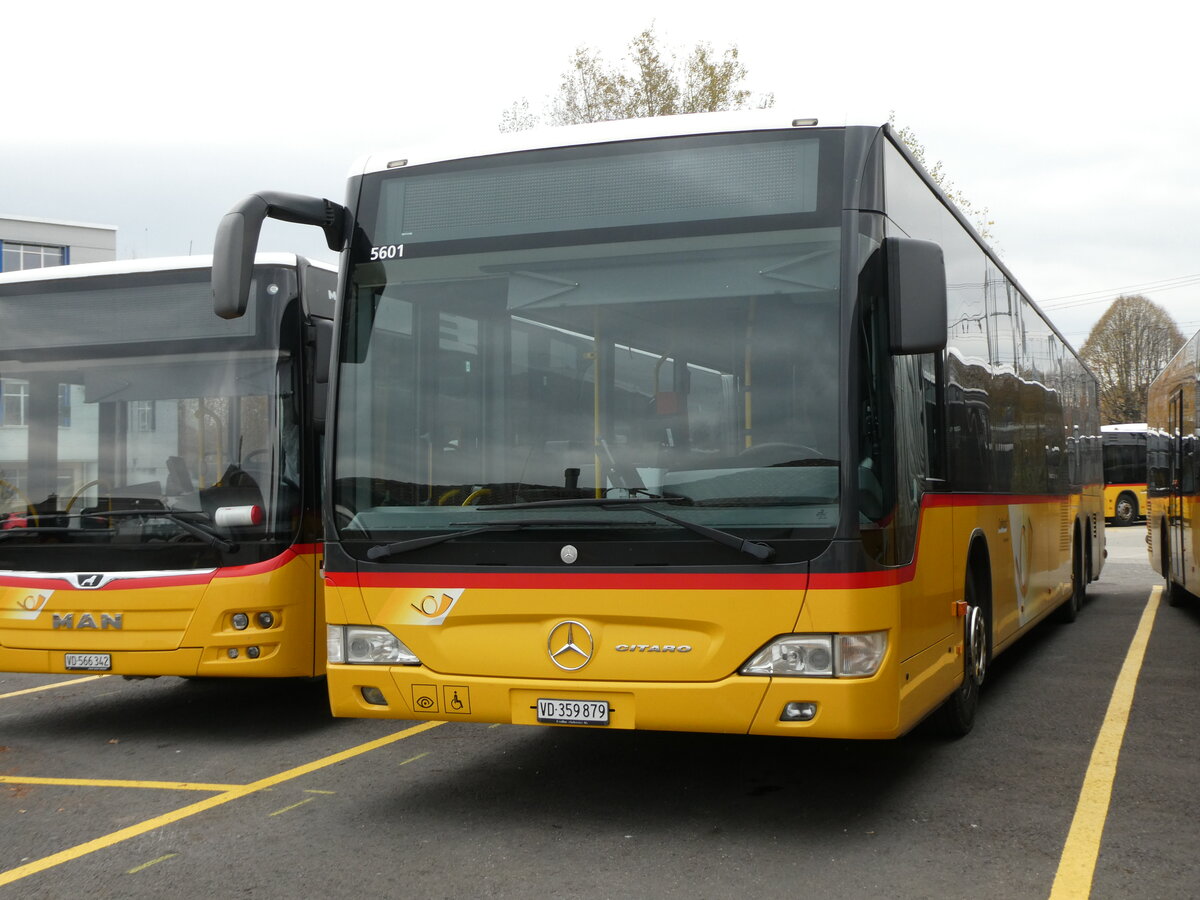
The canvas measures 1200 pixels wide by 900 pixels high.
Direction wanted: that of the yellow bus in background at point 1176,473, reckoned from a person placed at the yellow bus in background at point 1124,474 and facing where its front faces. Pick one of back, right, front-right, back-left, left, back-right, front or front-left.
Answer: left

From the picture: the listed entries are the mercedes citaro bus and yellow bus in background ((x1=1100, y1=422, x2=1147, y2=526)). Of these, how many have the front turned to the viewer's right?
0

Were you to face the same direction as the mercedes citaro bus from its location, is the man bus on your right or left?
on your right
